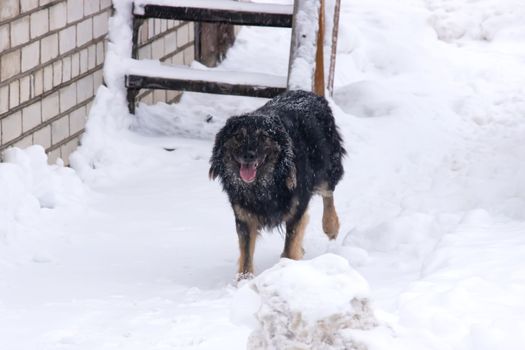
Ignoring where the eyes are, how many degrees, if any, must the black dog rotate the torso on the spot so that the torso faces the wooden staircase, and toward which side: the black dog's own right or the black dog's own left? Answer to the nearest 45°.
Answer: approximately 135° to the black dog's own right

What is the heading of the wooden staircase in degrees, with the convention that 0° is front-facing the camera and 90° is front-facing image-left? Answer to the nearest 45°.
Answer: approximately 0°

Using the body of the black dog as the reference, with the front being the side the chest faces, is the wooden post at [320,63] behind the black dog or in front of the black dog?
behind

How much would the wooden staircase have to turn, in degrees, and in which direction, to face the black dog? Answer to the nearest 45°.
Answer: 0° — it already faces it
